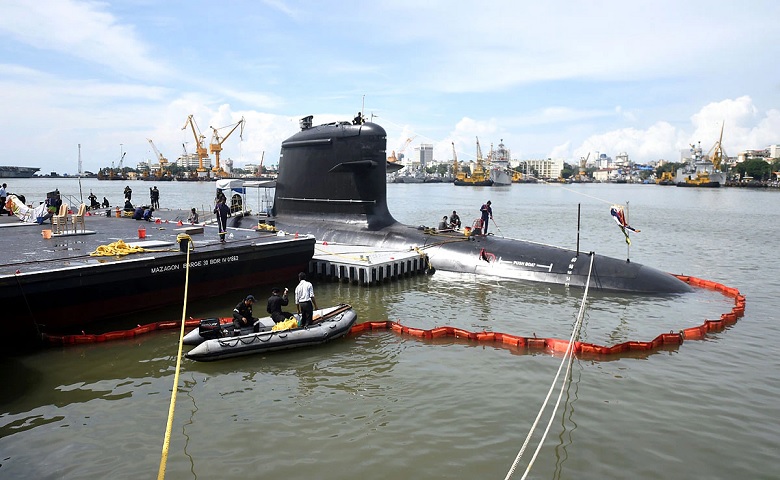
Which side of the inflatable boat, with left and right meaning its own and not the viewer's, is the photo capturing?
right

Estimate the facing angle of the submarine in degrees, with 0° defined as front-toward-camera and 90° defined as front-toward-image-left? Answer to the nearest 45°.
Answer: approximately 315°

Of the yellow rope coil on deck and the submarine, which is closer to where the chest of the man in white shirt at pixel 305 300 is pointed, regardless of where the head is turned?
the submarine

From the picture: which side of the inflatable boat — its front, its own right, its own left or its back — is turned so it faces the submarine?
left

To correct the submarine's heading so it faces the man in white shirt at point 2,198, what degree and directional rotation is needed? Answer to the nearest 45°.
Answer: approximately 135° to its right

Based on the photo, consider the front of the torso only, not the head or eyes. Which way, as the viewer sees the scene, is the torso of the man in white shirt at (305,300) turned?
away from the camera

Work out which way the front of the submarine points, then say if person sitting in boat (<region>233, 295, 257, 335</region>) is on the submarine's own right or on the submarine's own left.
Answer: on the submarine's own right

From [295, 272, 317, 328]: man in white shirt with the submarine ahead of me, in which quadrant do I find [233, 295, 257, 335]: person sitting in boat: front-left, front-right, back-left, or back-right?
back-left

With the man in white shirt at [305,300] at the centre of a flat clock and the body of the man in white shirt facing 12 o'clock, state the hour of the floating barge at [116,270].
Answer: The floating barge is roughly at 10 o'clock from the man in white shirt.

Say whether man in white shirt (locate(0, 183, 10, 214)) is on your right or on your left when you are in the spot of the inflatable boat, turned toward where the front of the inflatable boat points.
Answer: on your left
